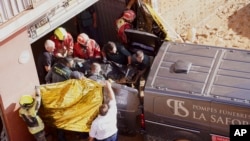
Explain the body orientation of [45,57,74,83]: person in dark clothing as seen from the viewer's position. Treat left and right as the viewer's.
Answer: facing away from the viewer and to the right of the viewer

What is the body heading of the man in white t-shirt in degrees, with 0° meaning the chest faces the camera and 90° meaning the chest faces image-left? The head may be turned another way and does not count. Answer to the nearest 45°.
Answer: approximately 180°

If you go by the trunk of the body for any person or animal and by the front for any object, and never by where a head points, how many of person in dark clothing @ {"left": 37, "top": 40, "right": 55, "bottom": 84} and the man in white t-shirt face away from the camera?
1

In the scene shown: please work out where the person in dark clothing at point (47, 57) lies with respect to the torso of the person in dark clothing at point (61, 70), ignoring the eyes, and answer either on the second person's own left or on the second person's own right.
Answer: on the second person's own left

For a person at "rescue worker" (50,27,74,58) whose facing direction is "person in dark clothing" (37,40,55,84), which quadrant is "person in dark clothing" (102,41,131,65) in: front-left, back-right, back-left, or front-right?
back-left

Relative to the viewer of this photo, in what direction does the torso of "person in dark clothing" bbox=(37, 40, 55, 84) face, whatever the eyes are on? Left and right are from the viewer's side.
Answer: facing to the right of the viewer

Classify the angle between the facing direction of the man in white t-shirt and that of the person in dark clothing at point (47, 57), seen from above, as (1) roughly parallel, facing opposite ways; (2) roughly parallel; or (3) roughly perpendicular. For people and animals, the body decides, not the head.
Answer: roughly perpendicular

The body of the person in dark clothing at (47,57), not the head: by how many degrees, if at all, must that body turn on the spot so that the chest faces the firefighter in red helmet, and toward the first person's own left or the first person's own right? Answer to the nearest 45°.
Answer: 0° — they already face them
